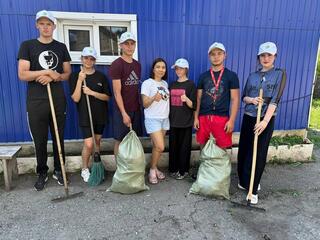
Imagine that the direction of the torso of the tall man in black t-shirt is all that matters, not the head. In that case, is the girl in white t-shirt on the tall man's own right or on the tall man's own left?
on the tall man's own left

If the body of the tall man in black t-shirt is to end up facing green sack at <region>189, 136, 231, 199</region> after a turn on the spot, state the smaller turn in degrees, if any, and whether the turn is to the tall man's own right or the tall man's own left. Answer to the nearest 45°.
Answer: approximately 45° to the tall man's own left

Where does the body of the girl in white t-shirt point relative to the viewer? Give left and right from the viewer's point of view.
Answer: facing the viewer and to the right of the viewer

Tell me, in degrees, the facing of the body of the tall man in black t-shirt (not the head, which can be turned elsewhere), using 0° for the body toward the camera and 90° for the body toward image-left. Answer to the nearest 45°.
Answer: approximately 0°

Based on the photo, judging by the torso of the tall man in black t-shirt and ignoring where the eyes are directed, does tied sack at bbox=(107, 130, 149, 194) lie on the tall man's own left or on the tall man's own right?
on the tall man's own left

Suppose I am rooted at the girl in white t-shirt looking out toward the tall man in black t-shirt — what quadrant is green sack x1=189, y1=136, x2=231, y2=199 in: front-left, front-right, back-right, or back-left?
back-left

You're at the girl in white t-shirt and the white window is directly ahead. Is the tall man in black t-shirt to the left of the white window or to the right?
left

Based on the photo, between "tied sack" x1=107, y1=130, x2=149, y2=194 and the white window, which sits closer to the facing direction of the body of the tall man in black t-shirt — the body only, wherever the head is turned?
the tied sack

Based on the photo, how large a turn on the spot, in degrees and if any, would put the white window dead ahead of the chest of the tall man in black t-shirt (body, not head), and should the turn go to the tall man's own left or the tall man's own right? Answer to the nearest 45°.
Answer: approximately 135° to the tall man's own left

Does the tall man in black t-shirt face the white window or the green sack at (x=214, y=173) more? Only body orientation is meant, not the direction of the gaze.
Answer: the green sack

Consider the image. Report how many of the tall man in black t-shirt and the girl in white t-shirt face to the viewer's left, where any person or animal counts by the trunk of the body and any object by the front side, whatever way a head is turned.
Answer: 0

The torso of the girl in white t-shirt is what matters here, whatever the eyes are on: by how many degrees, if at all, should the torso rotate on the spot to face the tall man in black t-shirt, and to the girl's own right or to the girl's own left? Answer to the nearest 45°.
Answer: approximately 135° to the girl's own right
